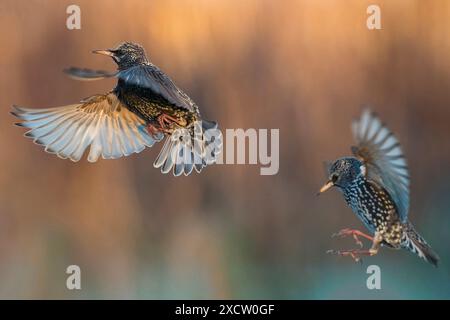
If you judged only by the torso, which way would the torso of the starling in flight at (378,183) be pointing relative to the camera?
to the viewer's left

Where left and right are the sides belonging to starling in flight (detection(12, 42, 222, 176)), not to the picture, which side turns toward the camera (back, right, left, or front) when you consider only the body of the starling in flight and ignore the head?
left

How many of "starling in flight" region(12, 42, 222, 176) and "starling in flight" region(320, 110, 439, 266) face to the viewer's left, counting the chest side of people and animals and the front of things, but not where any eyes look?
2
